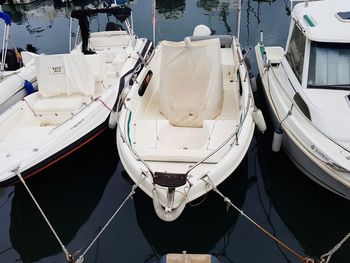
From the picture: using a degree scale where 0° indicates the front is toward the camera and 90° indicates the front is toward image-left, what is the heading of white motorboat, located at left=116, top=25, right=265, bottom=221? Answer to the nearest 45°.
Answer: approximately 0°

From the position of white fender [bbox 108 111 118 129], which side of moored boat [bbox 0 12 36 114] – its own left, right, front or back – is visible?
left

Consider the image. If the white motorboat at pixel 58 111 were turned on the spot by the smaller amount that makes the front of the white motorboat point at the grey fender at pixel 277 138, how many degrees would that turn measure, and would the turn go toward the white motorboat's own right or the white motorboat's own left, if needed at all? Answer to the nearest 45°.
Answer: approximately 90° to the white motorboat's own left

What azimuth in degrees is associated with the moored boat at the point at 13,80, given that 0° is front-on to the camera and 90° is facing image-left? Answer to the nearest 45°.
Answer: approximately 45°

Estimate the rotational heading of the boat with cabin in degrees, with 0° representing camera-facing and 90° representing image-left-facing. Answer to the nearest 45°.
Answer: approximately 315°

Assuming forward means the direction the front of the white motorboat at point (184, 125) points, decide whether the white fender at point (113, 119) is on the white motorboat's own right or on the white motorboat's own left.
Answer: on the white motorboat's own right

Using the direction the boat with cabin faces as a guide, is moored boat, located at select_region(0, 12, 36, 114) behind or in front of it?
behind

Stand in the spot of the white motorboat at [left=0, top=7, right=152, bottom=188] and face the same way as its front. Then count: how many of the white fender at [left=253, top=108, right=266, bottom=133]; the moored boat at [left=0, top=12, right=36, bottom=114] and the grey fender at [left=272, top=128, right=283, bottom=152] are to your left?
2

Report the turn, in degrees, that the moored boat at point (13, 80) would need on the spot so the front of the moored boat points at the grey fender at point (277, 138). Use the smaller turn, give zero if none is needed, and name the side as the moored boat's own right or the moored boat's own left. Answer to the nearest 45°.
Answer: approximately 90° to the moored boat's own left

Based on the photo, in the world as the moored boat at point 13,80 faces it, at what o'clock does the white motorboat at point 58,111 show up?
The white motorboat is roughly at 10 o'clock from the moored boat.

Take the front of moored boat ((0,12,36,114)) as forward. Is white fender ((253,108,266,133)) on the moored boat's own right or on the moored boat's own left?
on the moored boat's own left
